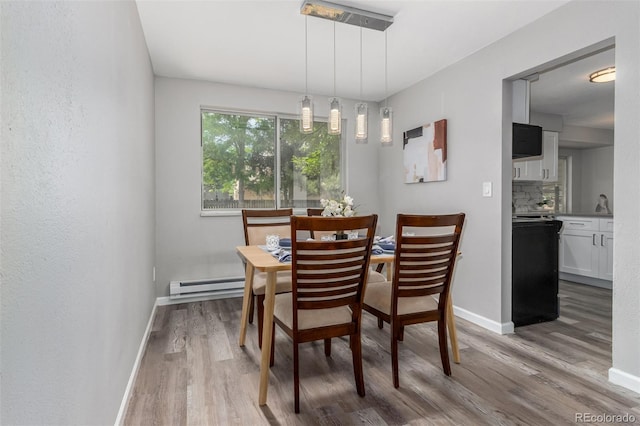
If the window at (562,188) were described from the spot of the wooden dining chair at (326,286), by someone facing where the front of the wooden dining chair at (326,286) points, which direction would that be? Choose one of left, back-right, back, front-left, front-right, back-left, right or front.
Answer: right

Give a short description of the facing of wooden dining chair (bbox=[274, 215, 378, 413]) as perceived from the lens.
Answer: facing away from the viewer and to the left of the viewer

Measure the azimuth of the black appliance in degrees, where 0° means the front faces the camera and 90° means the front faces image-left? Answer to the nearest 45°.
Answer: approximately 315°

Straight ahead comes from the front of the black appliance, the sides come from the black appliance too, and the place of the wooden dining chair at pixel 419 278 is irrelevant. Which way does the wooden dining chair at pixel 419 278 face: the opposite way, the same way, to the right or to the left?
the opposite way

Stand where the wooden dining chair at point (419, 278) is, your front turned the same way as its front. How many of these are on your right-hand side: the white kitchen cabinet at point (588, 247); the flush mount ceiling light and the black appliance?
3

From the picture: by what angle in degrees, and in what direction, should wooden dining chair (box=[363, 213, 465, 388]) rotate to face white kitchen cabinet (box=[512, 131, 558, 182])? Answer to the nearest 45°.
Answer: approximately 90° to its right
